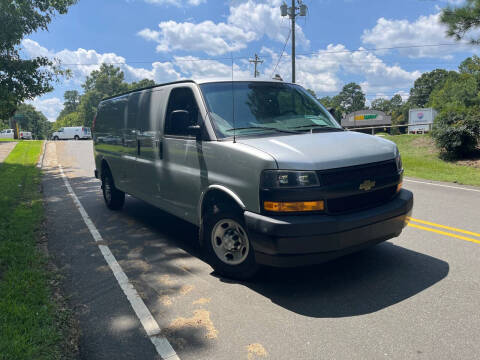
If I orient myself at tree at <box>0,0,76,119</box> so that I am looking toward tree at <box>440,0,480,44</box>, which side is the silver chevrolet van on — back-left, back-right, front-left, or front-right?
front-right

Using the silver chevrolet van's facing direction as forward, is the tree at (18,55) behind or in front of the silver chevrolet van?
behind

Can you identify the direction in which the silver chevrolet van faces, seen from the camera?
facing the viewer and to the right of the viewer

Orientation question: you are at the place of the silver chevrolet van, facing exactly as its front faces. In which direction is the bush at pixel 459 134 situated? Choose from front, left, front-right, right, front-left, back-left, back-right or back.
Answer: left

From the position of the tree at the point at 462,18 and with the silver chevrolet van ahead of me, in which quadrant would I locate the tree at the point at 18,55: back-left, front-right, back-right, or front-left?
front-right

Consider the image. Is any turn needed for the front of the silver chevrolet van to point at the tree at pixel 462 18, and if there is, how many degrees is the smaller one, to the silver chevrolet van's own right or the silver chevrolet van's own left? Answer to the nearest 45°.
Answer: approximately 90° to the silver chevrolet van's own left

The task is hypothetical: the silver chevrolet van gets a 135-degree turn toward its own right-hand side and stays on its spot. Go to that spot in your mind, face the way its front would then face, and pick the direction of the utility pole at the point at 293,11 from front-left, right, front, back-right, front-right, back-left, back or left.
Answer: right
